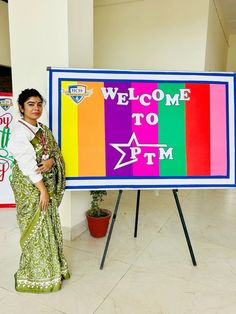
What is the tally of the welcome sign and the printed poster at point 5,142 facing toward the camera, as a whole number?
2

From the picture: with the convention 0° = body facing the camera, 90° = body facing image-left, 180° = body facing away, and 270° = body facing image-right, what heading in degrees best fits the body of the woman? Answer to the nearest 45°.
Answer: approximately 315°

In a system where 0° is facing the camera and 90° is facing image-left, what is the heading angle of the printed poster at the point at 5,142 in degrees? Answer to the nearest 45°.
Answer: approximately 0°

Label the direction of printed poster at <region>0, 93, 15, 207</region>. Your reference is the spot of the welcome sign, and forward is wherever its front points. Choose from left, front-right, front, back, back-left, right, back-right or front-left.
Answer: back-right

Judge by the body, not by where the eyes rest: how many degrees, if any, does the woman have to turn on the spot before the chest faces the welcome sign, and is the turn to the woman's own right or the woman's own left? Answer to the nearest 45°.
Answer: approximately 45° to the woman's own left

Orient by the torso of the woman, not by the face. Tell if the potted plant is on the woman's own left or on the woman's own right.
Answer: on the woman's own left

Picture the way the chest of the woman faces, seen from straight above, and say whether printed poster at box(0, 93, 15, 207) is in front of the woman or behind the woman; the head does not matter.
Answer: behind

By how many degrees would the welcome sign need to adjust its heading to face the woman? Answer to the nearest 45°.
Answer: approximately 45° to its right
